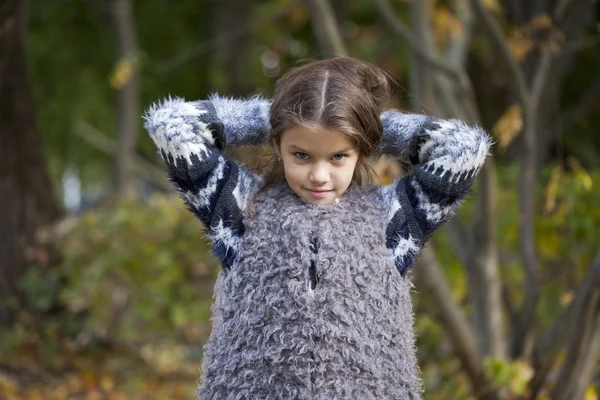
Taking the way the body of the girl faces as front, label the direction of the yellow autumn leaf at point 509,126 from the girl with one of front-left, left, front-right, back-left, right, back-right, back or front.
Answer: back-left

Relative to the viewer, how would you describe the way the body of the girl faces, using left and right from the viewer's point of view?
facing the viewer

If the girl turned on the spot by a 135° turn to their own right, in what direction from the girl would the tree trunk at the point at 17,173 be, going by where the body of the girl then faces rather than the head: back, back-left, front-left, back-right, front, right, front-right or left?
front

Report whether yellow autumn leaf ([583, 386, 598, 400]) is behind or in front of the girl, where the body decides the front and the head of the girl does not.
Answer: behind
